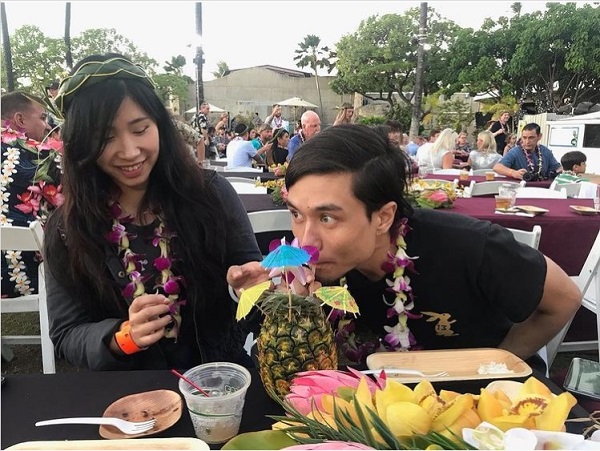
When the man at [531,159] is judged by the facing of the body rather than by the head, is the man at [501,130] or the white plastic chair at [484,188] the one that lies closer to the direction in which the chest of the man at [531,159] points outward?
the white plastic chair

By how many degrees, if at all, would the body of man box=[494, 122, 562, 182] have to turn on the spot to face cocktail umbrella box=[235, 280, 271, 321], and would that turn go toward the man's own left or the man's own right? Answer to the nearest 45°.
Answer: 0° — they already face it

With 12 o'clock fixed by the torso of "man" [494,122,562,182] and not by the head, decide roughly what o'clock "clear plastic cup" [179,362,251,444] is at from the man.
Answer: The clear plastic cup is roughly at 12 o'clock from the man.

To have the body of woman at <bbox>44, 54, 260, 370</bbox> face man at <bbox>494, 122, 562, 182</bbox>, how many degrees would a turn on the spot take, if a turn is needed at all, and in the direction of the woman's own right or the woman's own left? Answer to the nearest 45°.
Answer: approximately 135° to the woman's own left

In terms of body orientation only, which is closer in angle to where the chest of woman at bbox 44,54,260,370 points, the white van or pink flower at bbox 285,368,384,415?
the pink flower

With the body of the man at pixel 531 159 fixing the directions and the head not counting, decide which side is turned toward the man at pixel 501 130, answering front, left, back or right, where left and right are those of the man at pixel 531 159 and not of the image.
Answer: back

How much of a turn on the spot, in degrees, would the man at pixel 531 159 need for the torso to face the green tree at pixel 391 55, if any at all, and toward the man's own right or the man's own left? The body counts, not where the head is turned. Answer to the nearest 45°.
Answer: approximately 180°

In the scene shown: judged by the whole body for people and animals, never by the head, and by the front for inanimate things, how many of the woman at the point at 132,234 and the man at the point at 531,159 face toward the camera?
2

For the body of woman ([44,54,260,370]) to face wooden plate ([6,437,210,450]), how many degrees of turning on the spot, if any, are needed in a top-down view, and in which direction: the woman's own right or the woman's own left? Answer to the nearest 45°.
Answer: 0° — they already face it

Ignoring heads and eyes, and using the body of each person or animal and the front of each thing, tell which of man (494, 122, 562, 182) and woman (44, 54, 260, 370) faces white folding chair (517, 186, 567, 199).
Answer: the man

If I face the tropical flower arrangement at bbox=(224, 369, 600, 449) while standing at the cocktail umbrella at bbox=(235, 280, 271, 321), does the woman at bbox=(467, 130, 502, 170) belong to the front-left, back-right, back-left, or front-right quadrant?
back-left

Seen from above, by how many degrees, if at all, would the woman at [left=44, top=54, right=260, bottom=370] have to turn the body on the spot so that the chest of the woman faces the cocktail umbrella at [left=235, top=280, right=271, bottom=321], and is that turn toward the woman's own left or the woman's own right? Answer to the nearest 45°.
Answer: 0° — they already face it

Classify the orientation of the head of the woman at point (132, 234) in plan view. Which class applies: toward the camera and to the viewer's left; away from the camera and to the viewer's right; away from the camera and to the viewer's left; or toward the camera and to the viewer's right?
toward the camera and to the viewer's right

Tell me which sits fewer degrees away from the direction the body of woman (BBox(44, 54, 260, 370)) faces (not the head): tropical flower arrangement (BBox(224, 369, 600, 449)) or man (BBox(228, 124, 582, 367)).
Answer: the tropical flower arrangement

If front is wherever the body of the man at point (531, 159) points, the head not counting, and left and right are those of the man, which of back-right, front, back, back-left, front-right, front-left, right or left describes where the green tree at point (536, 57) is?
back
